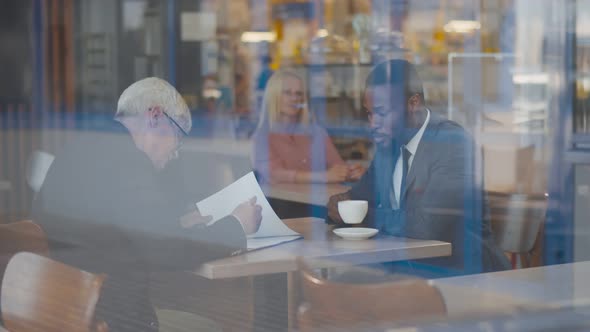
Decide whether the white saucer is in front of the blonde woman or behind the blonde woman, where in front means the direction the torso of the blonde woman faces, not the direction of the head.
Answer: in front

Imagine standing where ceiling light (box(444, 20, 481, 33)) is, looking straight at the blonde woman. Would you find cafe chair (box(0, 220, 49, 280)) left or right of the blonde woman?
left

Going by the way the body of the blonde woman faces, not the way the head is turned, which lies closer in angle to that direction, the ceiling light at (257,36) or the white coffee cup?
the white coffee cup

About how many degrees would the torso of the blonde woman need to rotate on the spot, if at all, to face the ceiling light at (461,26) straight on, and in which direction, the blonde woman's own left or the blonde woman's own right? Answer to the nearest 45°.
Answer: approximately 90° to the blonde woman's own left

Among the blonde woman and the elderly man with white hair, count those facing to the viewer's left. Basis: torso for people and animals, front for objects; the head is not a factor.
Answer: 0

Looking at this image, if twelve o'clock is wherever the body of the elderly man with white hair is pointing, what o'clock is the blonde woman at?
The blonde woman is roughly at 11 o'clock from the elderly man with white hair.

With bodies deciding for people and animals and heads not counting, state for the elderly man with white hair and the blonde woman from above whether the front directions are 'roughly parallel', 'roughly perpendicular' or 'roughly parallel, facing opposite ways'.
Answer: roughly perpendicular

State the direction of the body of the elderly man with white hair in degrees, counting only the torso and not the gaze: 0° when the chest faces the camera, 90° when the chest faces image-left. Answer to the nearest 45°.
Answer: approximately 225°
